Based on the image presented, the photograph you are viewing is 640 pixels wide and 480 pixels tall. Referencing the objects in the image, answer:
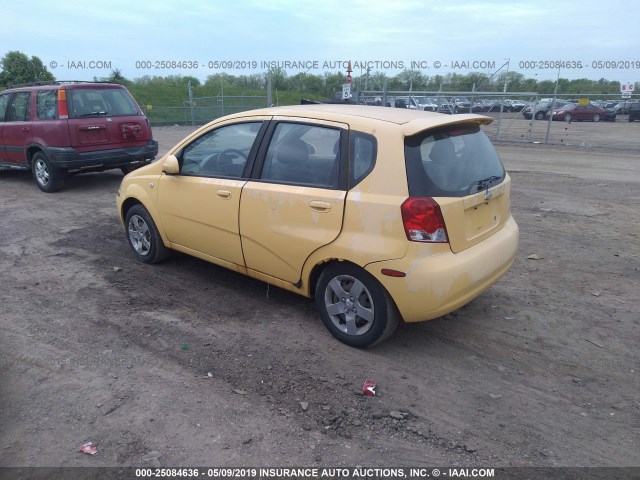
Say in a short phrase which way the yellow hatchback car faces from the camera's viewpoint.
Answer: facing away from the viewer and to the left of the viewer

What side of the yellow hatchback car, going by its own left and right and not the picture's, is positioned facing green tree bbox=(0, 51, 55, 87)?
front

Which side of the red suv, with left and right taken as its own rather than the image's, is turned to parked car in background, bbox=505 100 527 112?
right

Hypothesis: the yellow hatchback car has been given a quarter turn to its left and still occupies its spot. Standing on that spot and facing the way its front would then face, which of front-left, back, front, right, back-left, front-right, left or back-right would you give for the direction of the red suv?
right

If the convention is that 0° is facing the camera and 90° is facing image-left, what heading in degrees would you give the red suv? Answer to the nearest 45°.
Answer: approximately 135°

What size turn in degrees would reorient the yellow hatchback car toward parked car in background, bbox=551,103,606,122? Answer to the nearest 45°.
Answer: approximately 90° to its right

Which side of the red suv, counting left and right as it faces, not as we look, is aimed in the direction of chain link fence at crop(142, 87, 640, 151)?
right

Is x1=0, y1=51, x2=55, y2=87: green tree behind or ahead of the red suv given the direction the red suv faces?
ahead

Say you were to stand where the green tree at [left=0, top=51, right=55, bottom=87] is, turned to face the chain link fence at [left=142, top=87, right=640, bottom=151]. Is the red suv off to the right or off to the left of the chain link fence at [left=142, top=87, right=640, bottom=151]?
right

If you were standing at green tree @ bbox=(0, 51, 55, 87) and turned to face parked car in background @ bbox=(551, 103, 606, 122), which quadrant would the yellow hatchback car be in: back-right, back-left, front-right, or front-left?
front-right

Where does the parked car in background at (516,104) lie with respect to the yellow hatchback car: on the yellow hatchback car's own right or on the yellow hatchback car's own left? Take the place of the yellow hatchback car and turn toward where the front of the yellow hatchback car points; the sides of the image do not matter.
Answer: on the yellow hatchback car's own right
